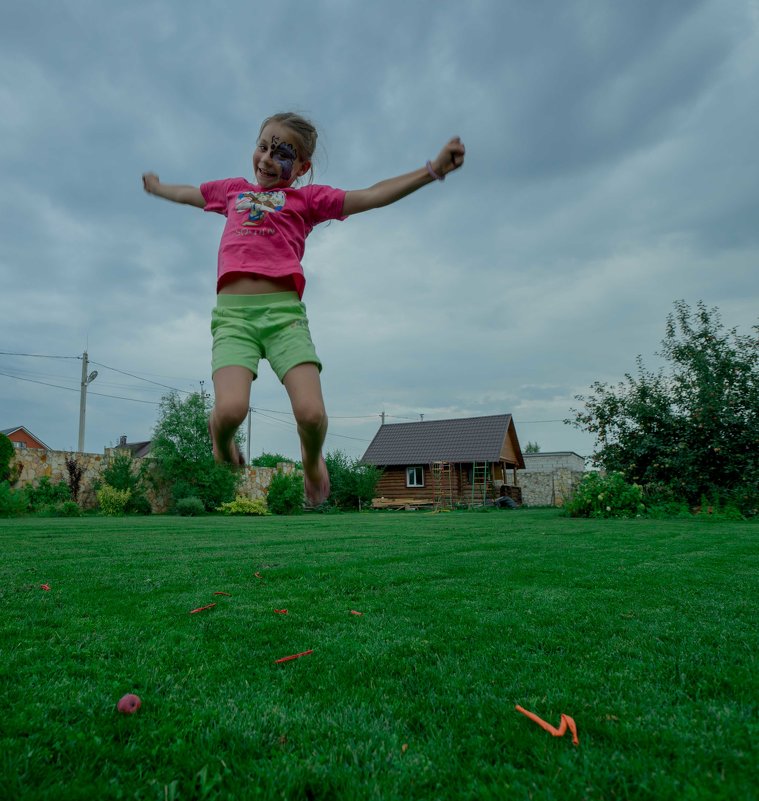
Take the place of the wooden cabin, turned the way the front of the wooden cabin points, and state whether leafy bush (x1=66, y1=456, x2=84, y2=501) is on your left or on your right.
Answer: on your right

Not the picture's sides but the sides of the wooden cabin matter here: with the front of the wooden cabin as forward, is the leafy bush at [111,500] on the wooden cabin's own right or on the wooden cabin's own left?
on the wooden cabin's own right

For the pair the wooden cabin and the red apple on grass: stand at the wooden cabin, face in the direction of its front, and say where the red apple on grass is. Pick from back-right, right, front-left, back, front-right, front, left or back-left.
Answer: right

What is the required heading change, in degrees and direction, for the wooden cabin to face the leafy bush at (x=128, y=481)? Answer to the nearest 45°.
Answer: approximately 135° to its right

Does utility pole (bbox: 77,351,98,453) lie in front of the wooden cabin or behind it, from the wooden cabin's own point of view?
behind

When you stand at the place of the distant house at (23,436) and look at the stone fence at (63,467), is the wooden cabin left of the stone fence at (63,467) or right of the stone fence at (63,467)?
left

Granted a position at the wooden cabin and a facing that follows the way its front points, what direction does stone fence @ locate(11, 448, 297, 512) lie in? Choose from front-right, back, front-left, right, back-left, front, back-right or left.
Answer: back-right

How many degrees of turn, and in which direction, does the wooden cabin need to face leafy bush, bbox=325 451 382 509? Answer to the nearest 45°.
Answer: approximately 135° to its right

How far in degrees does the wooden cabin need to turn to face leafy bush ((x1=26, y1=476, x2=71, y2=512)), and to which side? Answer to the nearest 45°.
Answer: approximately 135° to its right
